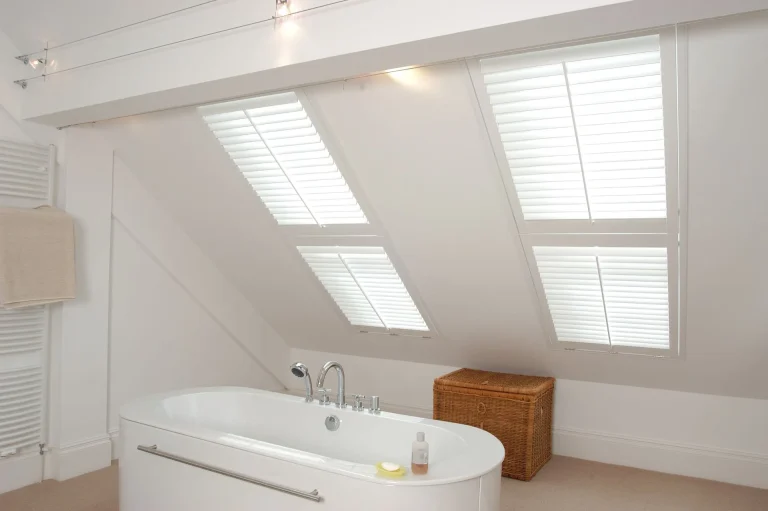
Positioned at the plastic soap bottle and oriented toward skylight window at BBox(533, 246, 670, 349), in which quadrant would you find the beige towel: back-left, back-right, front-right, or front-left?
back-left

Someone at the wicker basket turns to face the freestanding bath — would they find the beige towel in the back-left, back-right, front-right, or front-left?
front-right

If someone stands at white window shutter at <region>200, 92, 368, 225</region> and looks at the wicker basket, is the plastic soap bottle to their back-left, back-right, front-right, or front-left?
front-right

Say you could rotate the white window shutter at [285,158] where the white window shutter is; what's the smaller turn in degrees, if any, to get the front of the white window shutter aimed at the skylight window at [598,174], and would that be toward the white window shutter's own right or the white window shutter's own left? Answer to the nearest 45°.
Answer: approximately 90° to the white window shutter's own left

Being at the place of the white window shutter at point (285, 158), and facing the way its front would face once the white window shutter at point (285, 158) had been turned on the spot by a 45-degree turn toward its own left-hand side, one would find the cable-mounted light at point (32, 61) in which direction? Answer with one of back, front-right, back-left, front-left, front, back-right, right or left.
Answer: right

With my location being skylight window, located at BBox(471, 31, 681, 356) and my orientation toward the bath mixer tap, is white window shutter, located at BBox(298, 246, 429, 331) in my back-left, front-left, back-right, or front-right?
front-right

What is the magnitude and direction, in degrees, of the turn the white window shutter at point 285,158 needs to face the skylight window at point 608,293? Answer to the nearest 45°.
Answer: approximately 135° to its left

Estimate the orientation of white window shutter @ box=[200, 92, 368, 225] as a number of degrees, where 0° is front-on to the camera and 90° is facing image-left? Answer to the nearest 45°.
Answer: approximately 45°
